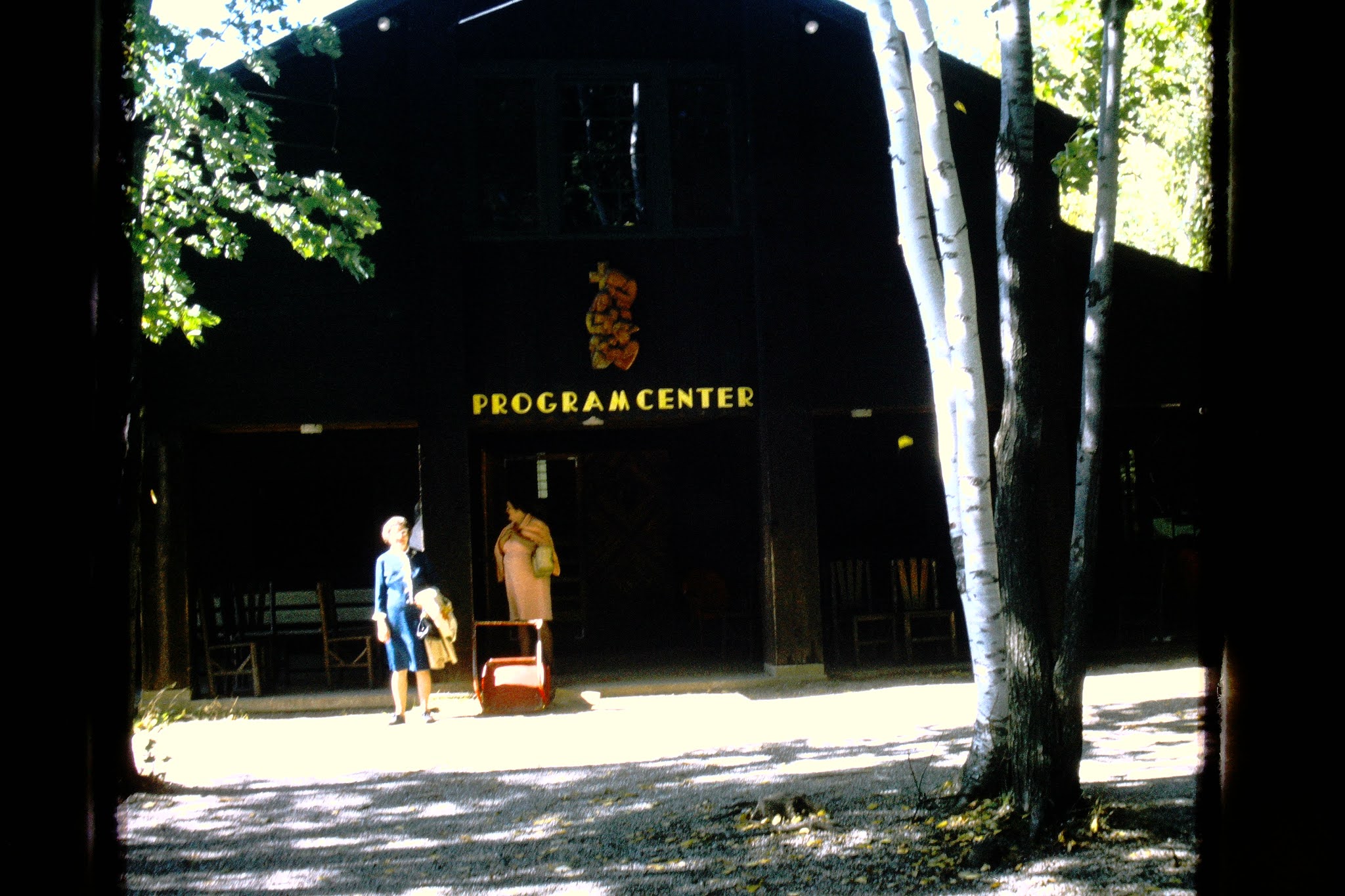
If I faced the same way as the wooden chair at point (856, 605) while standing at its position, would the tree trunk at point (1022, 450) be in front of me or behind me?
in front

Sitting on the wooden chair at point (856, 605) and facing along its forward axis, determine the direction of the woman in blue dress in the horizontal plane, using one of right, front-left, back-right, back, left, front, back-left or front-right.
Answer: right

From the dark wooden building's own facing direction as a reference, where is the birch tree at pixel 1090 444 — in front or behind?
in front

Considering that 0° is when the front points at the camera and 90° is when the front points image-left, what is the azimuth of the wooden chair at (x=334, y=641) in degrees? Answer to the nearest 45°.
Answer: approximately 270°

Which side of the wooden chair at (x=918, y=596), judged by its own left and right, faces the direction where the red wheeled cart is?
right

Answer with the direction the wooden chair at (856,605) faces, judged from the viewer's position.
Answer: facing the viewer and to the right of the viewer

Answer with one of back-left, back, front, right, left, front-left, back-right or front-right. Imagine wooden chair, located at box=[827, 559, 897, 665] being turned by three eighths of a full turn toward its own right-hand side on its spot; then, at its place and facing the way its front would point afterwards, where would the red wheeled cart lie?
front-left

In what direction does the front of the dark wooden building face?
toward the camera
